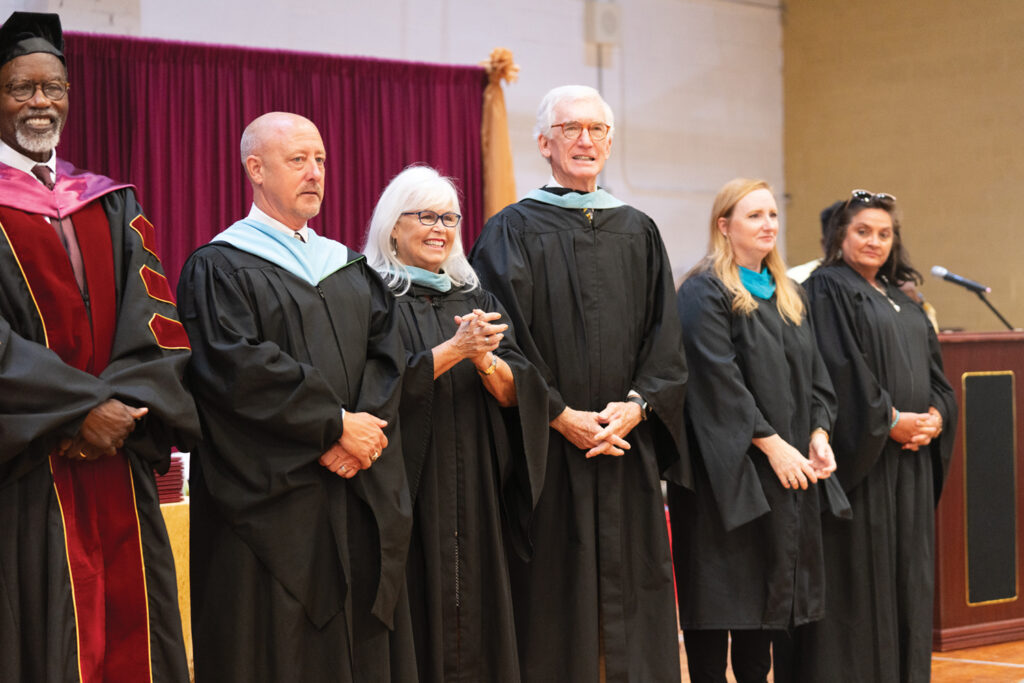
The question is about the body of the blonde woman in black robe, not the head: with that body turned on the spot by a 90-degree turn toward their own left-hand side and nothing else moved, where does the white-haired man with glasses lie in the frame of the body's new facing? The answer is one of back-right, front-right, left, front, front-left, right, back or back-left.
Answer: back

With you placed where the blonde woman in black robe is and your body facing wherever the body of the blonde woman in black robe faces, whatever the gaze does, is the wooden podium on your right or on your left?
on your left

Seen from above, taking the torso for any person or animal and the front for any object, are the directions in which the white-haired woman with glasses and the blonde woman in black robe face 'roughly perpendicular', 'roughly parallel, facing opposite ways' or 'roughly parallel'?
roughly parallel

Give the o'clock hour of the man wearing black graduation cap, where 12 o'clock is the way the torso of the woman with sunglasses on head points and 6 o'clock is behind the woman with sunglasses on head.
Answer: The man wearing black graduation cap is roughly at 3 o'clock from the woman with sunglasses on head.

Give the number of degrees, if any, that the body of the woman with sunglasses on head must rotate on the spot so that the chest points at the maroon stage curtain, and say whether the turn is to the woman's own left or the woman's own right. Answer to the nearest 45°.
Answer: approximately 180°

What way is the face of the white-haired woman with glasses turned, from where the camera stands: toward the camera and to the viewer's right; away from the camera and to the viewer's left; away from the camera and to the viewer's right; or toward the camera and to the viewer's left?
toward the camera and to the viewer's right

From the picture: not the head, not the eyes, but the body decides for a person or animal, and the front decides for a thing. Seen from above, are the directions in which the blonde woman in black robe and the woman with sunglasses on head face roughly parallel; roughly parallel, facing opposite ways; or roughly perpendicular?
roughly parallel

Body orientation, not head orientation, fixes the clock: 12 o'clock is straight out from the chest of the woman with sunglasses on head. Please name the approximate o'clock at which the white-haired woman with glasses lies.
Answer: The white-haired woman with glasses is roughly at 3 o'clock from the woman with sunglasses on head.

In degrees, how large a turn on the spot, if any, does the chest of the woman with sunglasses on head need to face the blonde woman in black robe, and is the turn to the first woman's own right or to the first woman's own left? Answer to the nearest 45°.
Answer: approximately 90° to the first woman's own right

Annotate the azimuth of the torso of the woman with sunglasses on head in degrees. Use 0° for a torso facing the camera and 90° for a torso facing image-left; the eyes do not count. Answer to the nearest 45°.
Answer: approximately 315°

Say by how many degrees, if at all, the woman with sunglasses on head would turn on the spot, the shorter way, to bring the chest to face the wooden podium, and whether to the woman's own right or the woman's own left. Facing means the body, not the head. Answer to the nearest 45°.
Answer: approximately 135° to the woman's own left

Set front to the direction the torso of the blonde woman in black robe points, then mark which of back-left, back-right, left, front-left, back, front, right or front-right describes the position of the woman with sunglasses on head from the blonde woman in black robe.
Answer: left

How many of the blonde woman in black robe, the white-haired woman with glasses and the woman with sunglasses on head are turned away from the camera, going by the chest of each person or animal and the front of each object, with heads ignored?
0

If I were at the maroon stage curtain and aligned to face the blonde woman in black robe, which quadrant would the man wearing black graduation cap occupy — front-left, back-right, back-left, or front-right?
front-right

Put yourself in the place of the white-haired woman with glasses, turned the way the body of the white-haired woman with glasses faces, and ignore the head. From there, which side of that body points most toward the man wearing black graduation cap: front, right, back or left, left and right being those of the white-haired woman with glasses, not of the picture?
right
